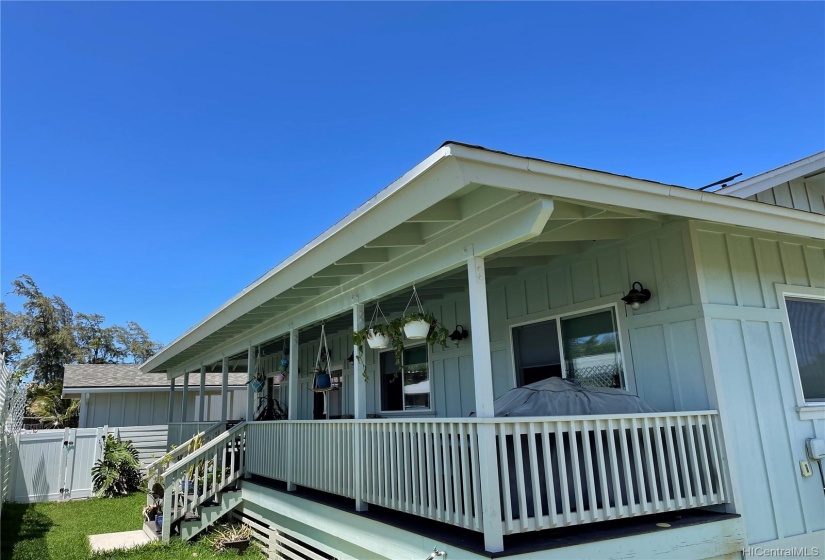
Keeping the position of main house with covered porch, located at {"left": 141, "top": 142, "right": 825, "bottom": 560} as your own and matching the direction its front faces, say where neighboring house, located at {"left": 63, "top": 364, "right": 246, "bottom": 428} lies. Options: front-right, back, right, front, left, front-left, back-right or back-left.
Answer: right

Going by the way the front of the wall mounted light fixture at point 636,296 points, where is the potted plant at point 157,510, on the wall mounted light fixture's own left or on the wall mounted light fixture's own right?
on the wall mounted light fixture's own right

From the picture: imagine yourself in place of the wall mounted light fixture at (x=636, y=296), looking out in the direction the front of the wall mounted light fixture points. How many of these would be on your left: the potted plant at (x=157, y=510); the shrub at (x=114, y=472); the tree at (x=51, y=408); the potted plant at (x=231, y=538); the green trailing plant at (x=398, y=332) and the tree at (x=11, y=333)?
0

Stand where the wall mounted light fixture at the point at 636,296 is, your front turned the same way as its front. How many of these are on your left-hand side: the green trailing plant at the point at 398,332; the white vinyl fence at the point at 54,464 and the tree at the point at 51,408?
0

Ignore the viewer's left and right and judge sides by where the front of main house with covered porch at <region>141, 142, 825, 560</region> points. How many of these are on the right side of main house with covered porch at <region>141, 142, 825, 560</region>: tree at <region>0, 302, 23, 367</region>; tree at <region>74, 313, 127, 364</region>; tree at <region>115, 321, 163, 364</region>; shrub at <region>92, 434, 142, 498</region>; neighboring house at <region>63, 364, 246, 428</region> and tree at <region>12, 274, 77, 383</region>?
6

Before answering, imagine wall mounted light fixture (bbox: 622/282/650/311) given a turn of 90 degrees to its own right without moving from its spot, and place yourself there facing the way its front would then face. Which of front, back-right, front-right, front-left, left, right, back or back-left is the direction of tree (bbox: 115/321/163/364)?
front

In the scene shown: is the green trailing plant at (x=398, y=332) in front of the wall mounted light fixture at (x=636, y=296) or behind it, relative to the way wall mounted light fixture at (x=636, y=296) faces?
in front

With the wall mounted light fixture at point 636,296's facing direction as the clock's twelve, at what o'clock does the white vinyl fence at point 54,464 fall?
The white vinyl fence is roughly at 2 o'clock from the wall mounted light fixture.

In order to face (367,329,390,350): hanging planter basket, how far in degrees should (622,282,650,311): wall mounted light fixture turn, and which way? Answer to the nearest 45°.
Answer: approximately 45° to its right

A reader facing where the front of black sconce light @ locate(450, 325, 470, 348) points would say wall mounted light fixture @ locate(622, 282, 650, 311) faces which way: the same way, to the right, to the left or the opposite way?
the same way

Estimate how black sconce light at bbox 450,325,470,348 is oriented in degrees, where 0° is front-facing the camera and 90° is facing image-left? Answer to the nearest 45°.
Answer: approximately 45°

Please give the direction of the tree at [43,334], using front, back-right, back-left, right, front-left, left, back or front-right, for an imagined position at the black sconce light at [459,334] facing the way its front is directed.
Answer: right

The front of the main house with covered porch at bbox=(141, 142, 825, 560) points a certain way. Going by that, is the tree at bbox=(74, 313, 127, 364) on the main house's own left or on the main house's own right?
on the main house's own right

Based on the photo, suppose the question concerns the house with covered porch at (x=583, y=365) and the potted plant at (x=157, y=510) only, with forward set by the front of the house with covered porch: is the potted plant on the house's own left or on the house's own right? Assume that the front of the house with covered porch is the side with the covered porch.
on the house's own right

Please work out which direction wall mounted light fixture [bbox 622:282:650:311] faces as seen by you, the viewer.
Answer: facing the viewer and to the left of the viewer

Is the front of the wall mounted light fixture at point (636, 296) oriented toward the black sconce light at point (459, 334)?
no

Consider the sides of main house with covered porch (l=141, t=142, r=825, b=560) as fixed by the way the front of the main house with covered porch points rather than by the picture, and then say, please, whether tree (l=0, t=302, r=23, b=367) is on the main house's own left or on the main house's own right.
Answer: on the main house's own right

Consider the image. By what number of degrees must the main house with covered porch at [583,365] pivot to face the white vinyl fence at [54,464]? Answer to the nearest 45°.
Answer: approximately 90° to its right
